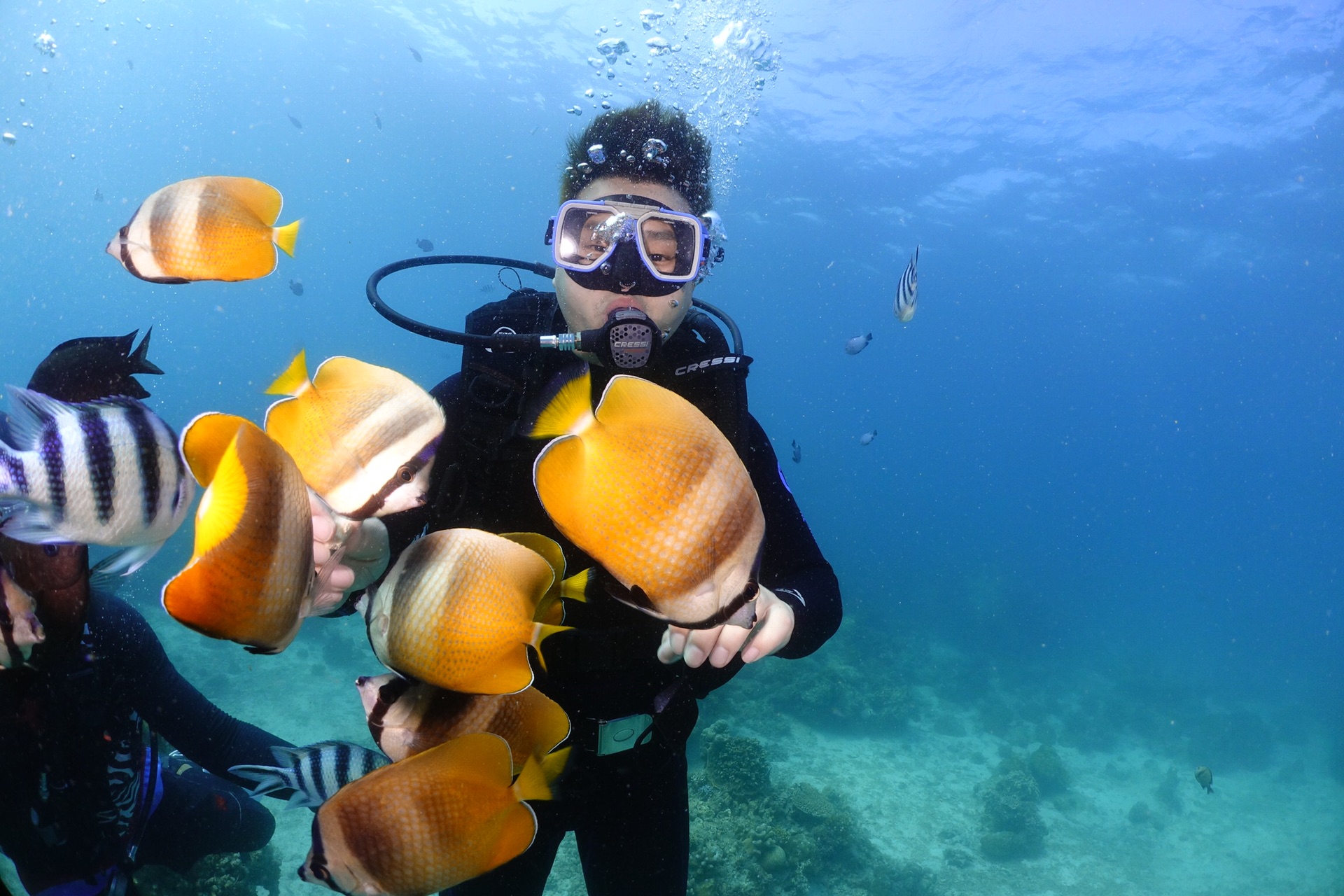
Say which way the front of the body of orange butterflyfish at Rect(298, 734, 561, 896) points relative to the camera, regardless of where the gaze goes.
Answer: to the viewer's left

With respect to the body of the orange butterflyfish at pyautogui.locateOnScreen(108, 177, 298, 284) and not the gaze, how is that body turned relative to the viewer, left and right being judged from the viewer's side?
facing to the left of the viewer

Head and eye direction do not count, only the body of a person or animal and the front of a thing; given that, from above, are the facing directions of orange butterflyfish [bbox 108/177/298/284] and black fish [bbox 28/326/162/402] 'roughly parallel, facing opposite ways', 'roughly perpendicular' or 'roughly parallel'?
roughly parallel

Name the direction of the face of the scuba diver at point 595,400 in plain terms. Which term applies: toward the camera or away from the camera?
toward the camera

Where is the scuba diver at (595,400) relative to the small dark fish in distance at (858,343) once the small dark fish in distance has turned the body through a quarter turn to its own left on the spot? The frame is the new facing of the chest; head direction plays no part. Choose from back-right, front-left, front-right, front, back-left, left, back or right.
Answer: front

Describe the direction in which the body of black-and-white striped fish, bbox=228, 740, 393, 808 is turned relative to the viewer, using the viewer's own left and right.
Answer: facing to the right of the viewer

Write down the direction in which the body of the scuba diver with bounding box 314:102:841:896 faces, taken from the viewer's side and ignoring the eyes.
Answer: toward the camera

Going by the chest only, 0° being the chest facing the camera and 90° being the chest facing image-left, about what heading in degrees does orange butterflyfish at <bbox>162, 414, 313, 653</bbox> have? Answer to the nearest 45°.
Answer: approximately 225°

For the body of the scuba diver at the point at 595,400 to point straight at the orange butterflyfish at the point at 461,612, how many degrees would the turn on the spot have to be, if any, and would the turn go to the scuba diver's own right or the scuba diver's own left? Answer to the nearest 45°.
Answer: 0° — they already face it

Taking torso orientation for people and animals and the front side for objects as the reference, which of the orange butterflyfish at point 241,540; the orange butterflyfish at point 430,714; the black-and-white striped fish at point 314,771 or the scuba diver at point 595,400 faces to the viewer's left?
the orange butterflyfish at point 430,714

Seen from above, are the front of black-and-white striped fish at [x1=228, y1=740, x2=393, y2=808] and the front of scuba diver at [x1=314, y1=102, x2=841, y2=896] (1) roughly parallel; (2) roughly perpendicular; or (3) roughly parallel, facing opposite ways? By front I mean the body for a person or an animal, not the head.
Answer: roughly perpendicular

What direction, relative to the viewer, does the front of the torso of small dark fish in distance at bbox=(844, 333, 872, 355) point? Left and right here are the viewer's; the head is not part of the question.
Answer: facing to the left of the viewer

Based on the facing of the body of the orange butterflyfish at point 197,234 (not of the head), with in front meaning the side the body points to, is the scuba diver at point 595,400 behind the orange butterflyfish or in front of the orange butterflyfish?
behind

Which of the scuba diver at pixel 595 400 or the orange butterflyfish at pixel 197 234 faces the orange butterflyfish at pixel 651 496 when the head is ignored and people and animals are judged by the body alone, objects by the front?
the scuba diver
